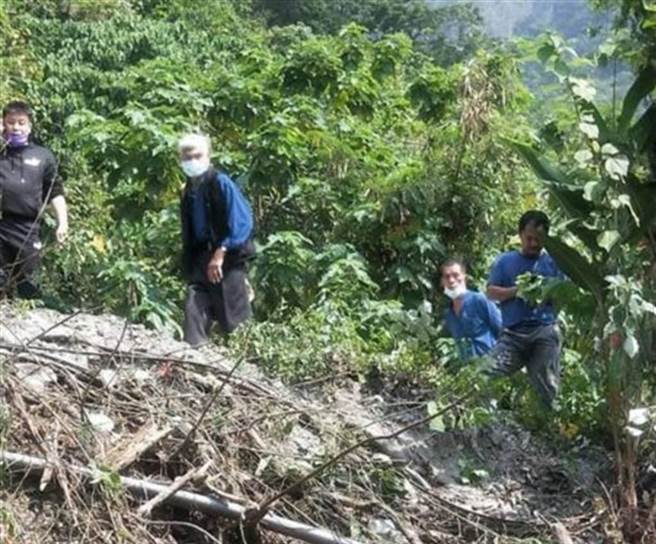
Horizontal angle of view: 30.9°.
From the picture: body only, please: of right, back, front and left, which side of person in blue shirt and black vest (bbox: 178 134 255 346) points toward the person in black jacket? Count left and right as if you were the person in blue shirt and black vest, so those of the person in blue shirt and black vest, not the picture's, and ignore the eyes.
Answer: right

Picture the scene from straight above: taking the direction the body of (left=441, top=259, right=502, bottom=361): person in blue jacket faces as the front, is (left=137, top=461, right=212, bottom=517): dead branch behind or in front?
in front

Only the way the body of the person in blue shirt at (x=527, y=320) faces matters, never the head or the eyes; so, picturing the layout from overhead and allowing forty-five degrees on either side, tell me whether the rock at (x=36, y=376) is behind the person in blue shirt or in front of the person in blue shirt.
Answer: in front

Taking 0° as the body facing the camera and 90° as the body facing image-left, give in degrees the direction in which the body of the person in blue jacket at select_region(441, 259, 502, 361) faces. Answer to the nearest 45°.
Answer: approximately 45°

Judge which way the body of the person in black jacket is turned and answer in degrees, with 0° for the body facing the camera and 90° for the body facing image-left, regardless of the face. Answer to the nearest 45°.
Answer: approximately 0°

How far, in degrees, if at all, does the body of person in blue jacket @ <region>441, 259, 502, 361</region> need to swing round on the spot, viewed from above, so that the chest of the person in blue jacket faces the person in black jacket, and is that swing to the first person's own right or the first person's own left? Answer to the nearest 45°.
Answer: approximately 45° to the first person's own right

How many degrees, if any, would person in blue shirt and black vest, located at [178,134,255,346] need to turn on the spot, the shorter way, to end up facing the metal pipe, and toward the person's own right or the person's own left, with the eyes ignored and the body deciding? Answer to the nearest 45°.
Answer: approximately 45° to the person's own left

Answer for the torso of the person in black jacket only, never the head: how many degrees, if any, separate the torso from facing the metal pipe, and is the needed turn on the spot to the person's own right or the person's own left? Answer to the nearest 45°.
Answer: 0° — they already face it
